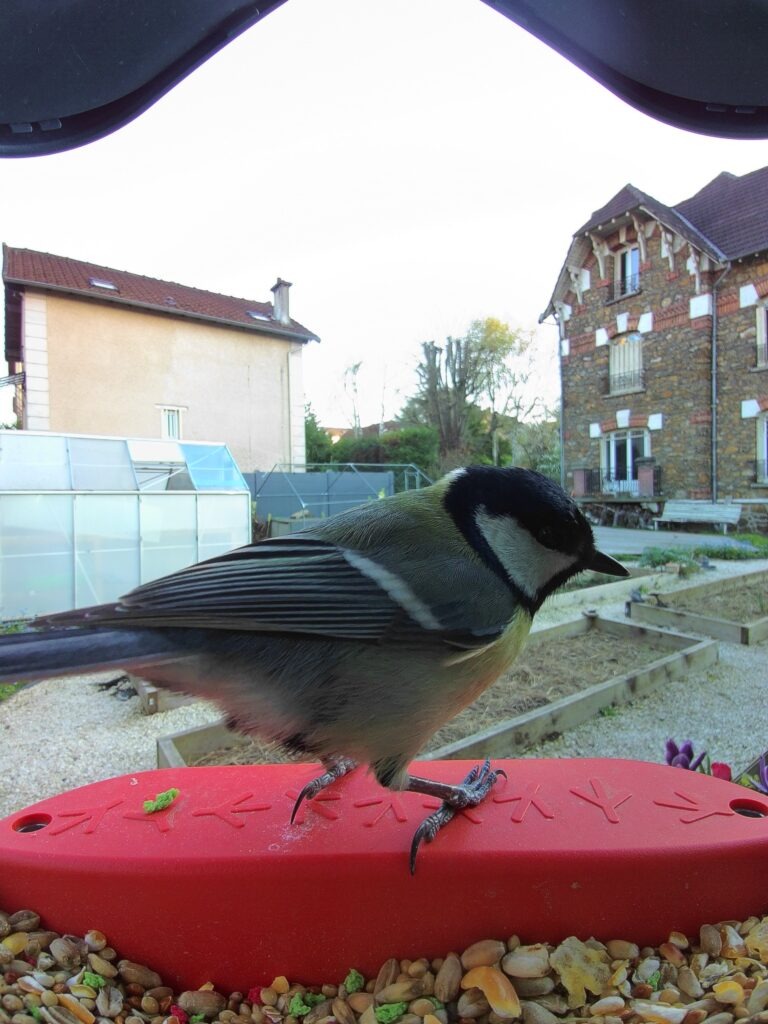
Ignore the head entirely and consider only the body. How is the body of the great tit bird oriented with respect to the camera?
to the viewer's right

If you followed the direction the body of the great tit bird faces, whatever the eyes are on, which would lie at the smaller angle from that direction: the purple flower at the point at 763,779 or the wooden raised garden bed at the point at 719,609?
the purple flower

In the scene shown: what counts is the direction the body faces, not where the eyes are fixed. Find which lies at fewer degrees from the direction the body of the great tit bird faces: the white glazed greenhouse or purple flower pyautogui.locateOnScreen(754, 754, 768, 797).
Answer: the purple flower
